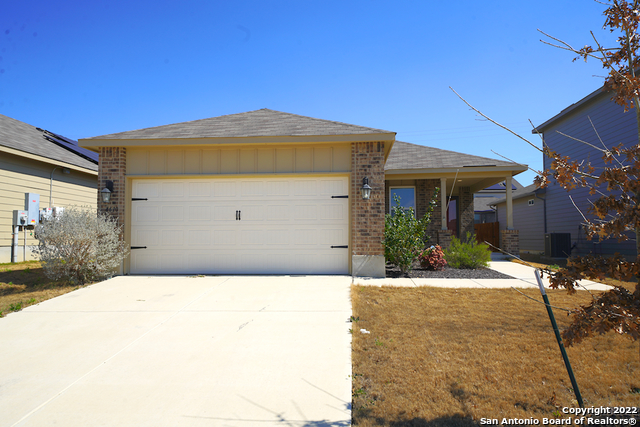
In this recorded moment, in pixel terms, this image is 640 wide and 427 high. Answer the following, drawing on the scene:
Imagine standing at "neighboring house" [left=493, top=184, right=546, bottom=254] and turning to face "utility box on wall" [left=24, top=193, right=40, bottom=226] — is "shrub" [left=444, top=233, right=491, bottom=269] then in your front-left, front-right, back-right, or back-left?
front-left

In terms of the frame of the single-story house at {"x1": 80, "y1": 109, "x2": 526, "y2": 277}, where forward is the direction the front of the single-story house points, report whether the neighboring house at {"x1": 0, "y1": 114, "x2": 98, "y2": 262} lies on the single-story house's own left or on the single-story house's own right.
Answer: on the single-story house's own right

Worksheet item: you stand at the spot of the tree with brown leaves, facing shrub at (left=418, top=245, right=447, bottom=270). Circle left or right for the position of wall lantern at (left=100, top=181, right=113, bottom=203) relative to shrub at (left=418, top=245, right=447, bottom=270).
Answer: left

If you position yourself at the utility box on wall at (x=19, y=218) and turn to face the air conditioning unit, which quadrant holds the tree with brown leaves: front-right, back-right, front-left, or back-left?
front-right

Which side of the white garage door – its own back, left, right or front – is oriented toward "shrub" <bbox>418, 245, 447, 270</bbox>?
left

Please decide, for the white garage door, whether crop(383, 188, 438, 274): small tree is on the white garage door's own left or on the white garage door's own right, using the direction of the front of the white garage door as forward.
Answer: on the white garage door's own left

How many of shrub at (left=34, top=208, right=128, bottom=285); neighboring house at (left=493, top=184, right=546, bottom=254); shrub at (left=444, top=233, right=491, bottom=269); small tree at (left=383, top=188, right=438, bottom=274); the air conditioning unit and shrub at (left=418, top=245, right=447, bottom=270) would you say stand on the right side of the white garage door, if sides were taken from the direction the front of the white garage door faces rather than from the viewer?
1

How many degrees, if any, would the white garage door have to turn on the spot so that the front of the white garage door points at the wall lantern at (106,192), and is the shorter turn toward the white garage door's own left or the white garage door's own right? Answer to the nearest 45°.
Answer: approximately 90° to the white garage door's own right

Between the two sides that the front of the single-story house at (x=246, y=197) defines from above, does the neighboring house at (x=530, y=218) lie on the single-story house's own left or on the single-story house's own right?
on the single-story house's own left

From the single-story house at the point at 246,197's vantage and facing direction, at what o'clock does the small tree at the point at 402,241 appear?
The small tree is roughly at 9 o'clock from the single-story house.

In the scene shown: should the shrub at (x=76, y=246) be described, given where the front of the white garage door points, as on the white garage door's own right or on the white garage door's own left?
on the white garage door's own right

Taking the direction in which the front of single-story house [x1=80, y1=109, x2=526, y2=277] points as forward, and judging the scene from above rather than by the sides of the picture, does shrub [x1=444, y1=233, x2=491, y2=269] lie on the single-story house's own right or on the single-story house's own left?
on the single-story house's own left

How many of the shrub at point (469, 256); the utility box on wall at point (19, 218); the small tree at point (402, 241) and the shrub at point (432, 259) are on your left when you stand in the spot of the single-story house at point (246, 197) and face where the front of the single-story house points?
3

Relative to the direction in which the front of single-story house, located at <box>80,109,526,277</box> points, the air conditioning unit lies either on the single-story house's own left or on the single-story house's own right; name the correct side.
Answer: on the single-story house's own left

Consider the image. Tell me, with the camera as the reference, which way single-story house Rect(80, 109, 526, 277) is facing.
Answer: facing the viewer

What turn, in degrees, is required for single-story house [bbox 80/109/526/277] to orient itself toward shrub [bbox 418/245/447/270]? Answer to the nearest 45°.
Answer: approximately 90° to its left

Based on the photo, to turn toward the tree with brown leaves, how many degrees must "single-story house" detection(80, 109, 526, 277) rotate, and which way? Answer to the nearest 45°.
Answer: approximately 45° to its left
